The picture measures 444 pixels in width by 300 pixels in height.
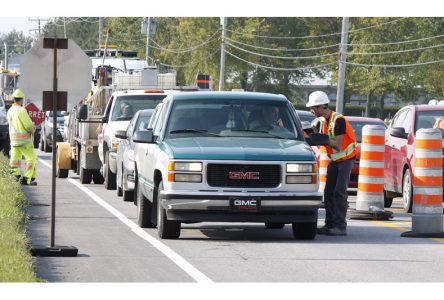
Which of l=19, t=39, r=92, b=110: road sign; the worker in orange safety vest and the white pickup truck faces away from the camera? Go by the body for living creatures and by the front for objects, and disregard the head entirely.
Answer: the road sign

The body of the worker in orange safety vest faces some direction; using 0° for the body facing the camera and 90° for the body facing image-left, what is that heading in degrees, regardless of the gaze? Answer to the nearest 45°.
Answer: approximately 90°

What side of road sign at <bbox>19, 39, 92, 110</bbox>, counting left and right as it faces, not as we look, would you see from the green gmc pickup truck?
right

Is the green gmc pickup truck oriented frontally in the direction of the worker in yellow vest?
no

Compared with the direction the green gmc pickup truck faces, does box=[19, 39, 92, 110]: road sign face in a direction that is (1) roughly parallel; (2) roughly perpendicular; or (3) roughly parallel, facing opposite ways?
roughly parallel, facing opposite ways

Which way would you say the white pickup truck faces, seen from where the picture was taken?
facing the viewer

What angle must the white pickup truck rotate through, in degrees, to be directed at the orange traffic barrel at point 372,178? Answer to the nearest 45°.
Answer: approximately 45° to its left

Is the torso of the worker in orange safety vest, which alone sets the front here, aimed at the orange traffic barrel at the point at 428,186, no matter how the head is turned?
no

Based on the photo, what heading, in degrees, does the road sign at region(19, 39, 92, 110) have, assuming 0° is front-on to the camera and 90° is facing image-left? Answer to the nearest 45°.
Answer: approximately 180°

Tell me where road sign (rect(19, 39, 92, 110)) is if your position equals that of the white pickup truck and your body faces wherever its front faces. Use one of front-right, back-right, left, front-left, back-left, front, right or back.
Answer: front

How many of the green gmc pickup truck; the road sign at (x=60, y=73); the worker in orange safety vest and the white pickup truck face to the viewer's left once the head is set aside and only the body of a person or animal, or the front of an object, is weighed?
1

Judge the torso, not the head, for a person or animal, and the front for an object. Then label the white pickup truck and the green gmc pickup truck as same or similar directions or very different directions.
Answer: same or similar directions

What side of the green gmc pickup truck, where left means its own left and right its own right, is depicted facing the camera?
front

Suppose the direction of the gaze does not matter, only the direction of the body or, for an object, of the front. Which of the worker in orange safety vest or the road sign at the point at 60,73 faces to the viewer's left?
the worker in orange safety vest

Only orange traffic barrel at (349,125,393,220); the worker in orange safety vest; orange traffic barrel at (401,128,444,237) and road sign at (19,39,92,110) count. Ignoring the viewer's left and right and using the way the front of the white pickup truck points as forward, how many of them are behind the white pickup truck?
0
